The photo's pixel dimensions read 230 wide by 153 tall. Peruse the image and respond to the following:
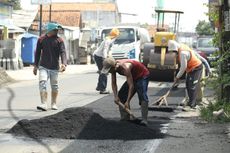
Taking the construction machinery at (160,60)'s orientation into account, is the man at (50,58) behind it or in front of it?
in front

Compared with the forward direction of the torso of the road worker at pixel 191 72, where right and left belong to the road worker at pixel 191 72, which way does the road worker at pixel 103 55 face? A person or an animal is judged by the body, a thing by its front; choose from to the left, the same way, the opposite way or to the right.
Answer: the opposite way

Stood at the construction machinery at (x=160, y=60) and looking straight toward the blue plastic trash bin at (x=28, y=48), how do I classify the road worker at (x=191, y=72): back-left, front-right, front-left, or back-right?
back-left

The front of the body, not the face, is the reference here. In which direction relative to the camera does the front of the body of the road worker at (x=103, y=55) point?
to the viewer's right

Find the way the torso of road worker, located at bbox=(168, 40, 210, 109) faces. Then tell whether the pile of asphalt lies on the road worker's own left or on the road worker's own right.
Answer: on the road worker's own left

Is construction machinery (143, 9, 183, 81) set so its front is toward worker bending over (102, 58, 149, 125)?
yes

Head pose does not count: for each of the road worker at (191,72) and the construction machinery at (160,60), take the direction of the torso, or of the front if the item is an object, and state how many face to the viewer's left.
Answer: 1

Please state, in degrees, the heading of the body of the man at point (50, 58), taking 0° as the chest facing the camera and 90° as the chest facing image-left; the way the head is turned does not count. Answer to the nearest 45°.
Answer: approximately 0°

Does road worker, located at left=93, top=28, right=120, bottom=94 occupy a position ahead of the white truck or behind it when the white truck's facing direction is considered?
ahead

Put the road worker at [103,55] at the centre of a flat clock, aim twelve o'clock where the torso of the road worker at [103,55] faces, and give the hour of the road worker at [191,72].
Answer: the road worker at [191,72] is roughly at 2 o'clock from the road worker at [103,55].
